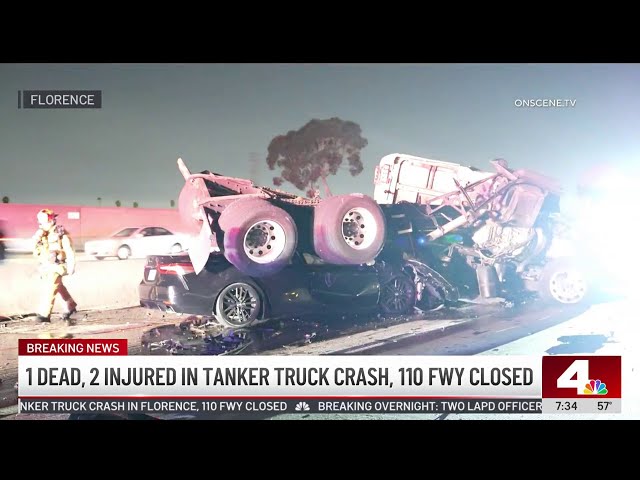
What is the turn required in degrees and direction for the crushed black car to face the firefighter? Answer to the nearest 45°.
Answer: approximately 135° to its left

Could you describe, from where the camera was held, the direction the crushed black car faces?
facing away from the viewer and to the right of the viewer
